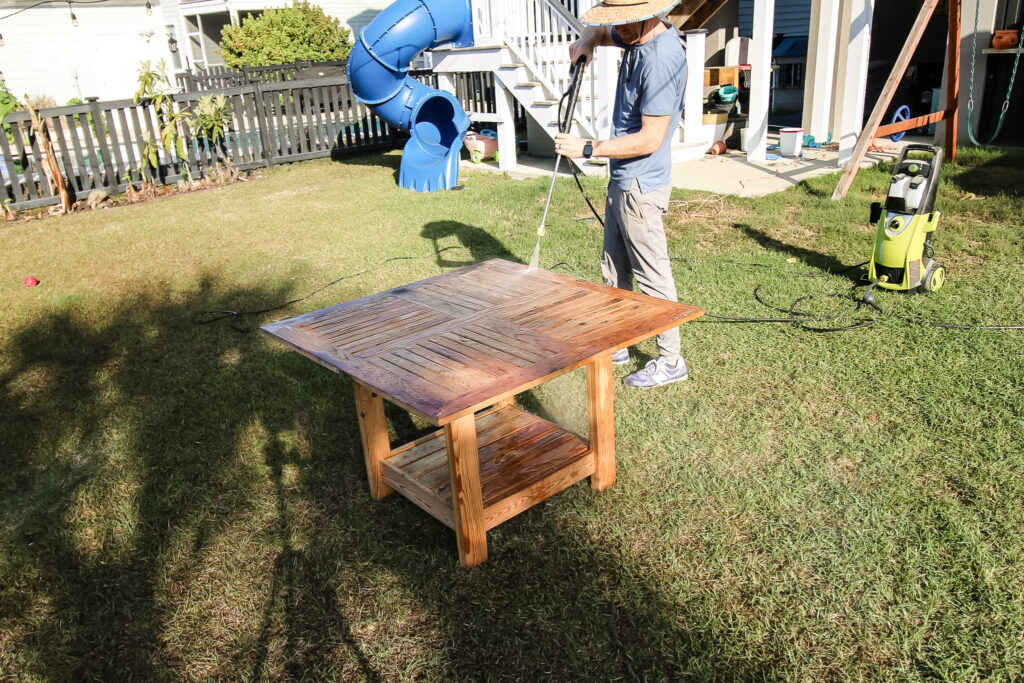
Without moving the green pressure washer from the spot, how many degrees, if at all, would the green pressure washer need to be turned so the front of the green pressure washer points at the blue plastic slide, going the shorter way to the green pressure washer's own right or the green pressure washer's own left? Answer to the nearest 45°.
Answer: approximately 90° to the green pressure washer's own right

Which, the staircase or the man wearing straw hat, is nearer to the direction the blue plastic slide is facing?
the man wearing straw hat

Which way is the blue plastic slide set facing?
toward the camera

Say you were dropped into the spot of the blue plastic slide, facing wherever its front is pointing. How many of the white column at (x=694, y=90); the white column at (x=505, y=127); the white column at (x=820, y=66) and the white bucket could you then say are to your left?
4

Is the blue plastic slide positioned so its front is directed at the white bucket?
no

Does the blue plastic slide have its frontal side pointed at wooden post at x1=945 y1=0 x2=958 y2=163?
no

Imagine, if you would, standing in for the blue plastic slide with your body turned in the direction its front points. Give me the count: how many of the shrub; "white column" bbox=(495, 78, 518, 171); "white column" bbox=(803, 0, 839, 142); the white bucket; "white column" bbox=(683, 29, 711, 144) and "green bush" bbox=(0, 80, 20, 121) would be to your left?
4

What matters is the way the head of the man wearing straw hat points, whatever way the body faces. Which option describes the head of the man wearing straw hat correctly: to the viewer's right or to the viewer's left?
to the viewer's left

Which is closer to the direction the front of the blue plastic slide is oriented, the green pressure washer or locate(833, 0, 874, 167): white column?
the green pressure washer

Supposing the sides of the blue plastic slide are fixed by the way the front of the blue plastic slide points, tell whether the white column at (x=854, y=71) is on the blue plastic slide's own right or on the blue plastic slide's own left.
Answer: on the blue plastic slide's own left

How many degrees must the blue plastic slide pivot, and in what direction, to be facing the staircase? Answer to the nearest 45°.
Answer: approximately 90° to its left

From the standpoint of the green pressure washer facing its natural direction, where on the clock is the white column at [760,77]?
The white column is roughly at 4 o'clock from the green pressure washer.

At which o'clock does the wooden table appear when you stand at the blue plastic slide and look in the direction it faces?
The wooden table is roughly at 12 o'clock from the blue plastic slide.

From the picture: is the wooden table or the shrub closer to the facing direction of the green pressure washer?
the wooden table

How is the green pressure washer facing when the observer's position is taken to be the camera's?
facing the viewer and to the left of the viewer

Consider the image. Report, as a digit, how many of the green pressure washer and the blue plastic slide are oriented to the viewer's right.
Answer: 0

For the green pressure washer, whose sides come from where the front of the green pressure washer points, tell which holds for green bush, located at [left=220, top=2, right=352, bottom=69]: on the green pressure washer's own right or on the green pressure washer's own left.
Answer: on the green pressure washer's own right

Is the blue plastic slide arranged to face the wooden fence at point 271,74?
no

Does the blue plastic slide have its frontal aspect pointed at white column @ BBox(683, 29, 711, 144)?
no
